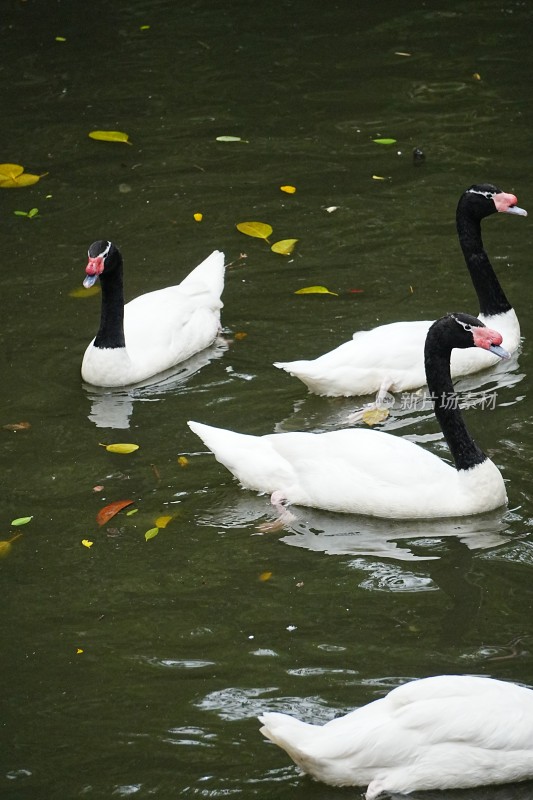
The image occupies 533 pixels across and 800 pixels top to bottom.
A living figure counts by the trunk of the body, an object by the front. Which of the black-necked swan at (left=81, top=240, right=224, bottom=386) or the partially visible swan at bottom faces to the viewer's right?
the partially visible swan at bottom

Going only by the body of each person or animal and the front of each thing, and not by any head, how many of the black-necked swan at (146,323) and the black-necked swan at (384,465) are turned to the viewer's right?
1

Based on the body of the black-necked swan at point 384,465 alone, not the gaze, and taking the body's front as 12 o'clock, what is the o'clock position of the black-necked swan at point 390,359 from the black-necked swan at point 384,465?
the black-necked swan at point 390,359 is roughly at 9 o'clock from the black-necked swan at point 384,465.

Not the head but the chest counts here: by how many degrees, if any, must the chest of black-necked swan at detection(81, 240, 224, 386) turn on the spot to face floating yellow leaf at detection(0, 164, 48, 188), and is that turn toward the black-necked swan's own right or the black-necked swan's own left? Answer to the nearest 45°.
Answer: approximately 135° to the black-necked swan's own right

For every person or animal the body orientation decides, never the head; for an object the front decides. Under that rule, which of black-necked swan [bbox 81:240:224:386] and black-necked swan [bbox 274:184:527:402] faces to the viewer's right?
black-necked swan [bbox 274:184:527:402]

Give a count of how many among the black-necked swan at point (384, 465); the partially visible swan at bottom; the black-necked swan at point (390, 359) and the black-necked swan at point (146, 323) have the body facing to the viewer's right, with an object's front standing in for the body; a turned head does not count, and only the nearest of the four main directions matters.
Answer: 3

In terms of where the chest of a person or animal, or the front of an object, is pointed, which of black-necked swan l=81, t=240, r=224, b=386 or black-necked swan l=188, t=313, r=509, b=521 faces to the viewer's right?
black-necked swan l=188, t=313, r=509, b=521

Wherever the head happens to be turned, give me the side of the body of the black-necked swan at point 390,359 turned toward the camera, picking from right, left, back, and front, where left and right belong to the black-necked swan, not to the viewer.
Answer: right

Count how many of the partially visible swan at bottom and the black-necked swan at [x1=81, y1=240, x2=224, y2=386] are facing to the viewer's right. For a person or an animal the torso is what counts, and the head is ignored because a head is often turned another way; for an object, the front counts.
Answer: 1

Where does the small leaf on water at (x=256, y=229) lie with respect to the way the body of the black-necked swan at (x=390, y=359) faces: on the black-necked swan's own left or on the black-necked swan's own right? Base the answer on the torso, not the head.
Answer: on the black-necked swan's own left

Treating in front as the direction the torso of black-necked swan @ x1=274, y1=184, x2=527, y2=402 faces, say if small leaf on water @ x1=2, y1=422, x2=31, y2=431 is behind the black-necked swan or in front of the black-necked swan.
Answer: behind

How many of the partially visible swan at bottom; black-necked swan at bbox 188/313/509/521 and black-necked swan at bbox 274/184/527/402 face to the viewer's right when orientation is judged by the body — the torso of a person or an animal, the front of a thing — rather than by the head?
3

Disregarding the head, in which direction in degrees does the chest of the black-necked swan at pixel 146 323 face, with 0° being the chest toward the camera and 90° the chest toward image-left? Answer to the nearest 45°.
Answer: approximately 45°

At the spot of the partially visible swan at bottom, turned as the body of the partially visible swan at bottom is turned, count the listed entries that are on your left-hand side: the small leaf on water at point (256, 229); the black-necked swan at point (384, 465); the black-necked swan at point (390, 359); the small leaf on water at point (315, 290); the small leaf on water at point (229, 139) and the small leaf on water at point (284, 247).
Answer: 6

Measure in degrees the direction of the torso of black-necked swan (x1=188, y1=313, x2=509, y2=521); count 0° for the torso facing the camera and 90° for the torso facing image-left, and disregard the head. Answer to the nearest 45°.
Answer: approximately 270°

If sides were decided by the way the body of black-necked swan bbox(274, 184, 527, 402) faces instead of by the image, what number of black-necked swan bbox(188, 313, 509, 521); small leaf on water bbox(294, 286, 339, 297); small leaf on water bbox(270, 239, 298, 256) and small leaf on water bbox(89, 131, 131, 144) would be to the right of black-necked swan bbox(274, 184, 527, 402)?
1

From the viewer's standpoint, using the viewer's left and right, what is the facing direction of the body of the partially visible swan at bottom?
facing to the right of the viewer
